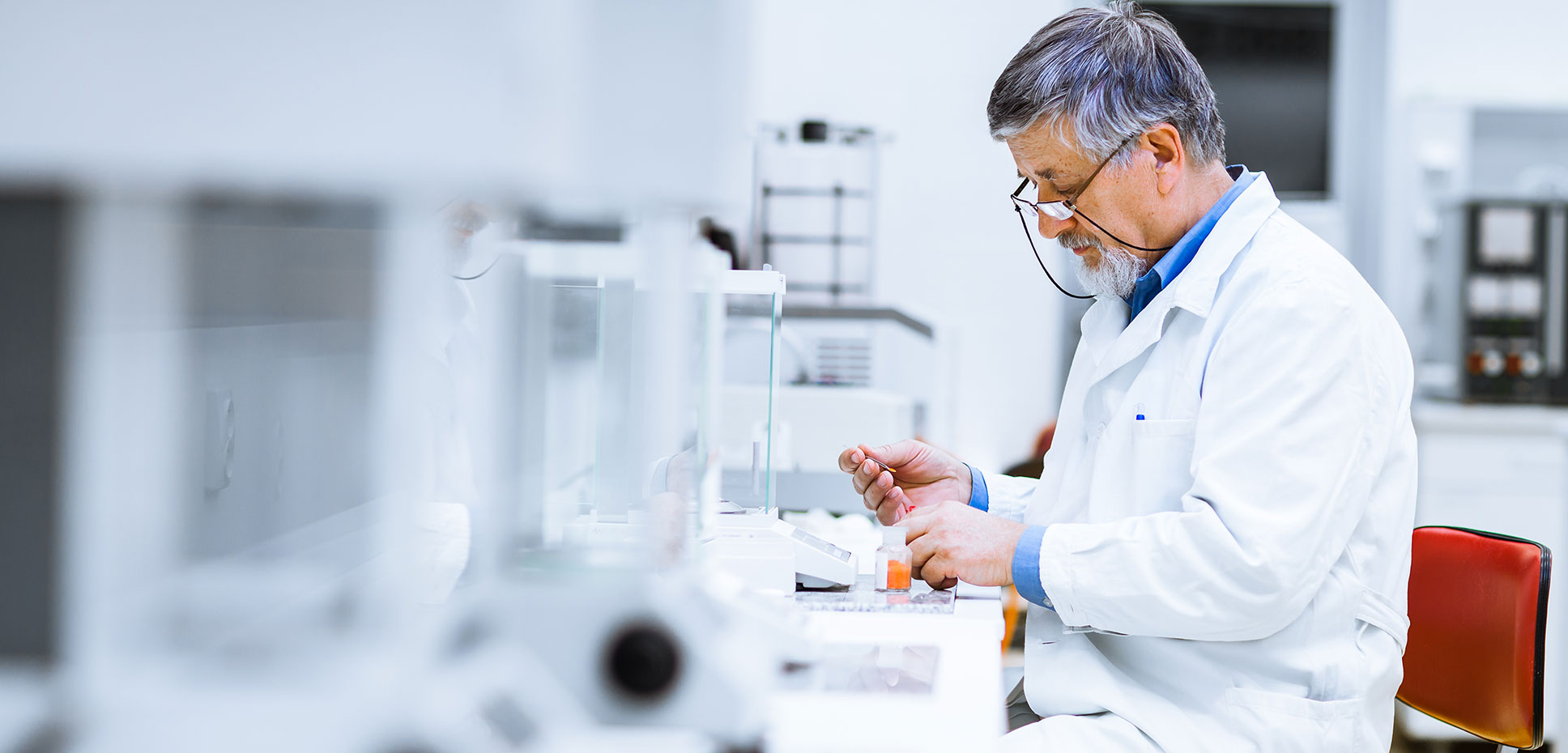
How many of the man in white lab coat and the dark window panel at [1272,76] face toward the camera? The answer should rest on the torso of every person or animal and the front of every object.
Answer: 1

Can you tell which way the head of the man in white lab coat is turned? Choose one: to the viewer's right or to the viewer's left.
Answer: to the viewer's left

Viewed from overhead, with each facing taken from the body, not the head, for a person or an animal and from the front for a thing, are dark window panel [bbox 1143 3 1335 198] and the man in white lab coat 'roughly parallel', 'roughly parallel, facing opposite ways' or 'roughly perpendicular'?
roughly perpendicular

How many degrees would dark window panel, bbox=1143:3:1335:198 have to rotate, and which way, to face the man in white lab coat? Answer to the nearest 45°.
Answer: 0° — it already faces them

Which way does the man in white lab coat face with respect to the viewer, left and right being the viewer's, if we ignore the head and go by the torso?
facing to the left of the viewer

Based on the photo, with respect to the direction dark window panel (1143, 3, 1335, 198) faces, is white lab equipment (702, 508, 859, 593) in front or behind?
in front
